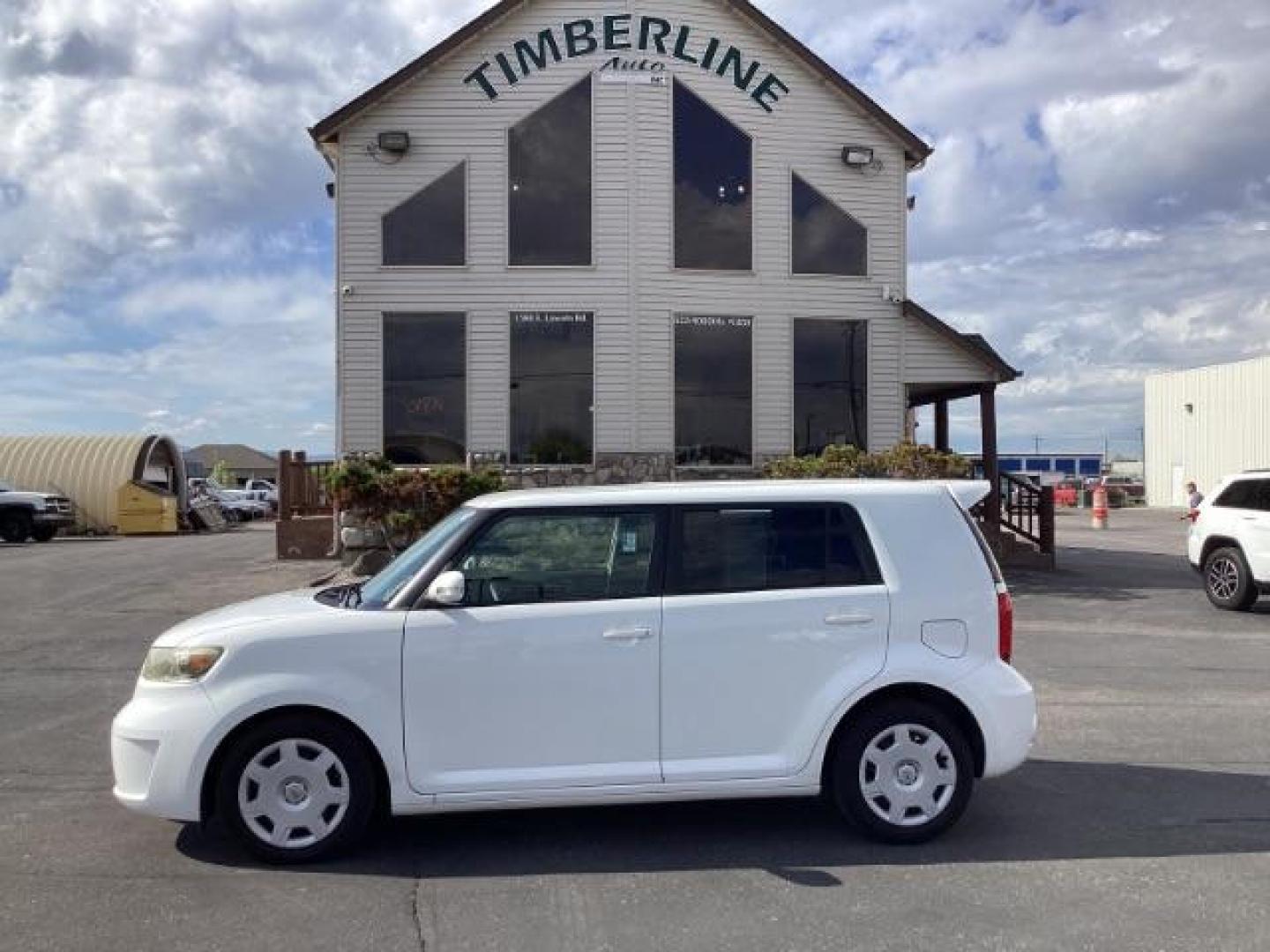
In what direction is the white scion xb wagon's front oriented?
to the viewer's left

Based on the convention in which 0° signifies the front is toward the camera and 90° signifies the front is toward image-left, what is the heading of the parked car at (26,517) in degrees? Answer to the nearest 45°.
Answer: approximately 315°

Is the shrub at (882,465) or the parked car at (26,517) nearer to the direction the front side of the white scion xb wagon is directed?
the parked car

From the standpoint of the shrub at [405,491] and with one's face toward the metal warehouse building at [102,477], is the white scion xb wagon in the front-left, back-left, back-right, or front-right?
back-left

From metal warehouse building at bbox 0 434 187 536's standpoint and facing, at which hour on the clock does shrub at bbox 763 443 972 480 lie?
The shrub is roughly at 1 o'clock from the metal warehouse building.

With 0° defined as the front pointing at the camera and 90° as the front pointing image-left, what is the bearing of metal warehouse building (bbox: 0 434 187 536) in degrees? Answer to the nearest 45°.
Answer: approximately 315°
